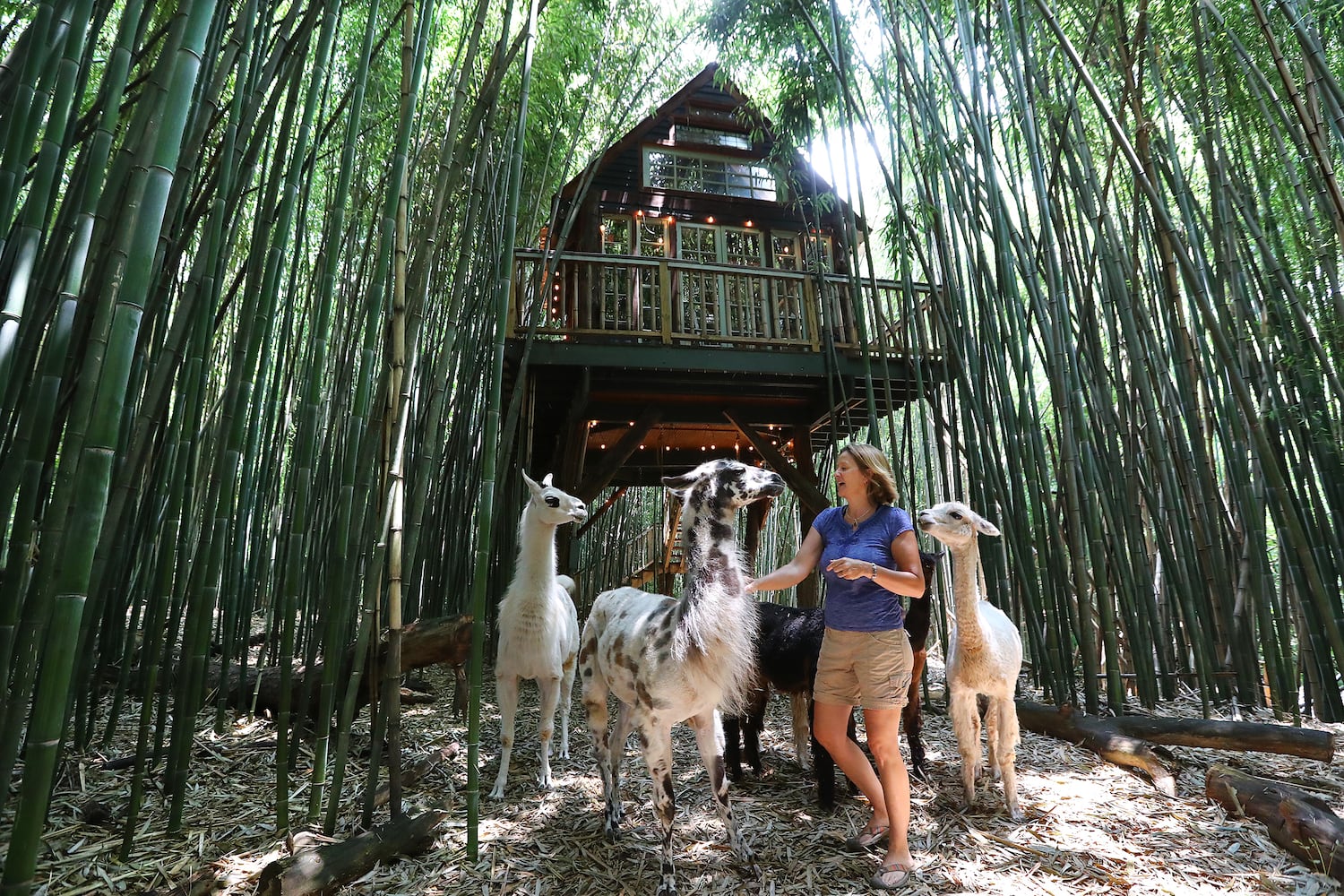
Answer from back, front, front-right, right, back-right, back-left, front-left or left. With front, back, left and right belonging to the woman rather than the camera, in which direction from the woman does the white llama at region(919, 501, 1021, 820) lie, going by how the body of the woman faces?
back

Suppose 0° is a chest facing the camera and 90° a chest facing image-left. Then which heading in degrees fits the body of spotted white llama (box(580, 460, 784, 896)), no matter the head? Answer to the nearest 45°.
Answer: approximately 315°

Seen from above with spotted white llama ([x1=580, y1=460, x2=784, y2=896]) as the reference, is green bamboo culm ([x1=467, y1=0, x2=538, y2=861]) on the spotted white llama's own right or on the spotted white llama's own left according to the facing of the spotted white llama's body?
on the spotted white llama's own right

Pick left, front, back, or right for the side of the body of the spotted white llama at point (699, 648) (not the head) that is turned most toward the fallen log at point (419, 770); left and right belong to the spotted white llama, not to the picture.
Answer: back

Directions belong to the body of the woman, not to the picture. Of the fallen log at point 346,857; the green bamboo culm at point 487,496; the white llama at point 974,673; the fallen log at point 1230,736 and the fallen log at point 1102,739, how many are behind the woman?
3

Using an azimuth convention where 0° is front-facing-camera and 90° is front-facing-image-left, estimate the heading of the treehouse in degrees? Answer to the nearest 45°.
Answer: approximately 0°

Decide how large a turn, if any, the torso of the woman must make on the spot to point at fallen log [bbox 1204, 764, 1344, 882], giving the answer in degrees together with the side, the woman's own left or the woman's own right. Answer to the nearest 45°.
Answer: approximately 135° to the woman's own left

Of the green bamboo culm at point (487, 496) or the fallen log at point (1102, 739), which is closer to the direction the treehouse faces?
the green bamboo culm

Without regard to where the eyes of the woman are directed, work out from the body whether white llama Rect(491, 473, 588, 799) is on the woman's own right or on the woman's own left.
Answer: on the woman's own right

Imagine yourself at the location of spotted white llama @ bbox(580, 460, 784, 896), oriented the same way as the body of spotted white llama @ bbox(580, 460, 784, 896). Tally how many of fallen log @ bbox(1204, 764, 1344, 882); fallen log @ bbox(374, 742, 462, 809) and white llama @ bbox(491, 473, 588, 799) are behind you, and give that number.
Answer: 2
